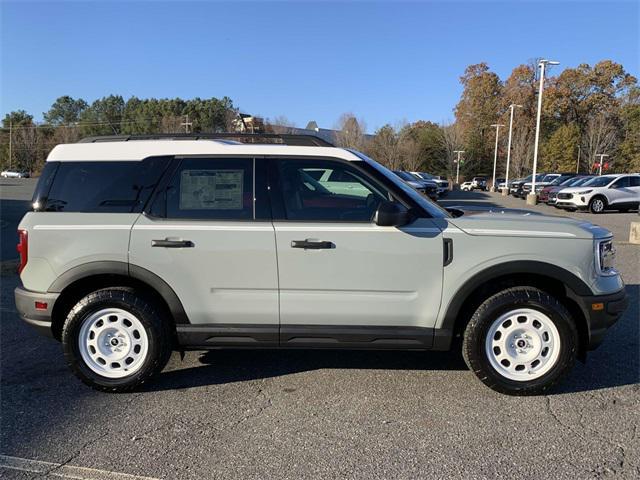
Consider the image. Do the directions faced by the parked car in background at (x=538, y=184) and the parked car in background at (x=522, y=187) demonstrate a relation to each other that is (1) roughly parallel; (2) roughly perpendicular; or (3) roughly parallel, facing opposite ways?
roughly parallel

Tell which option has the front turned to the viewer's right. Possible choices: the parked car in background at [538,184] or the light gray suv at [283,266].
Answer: the light gray suv

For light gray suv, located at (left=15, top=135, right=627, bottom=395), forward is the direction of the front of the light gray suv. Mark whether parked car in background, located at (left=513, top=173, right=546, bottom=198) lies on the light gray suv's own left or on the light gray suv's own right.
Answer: on the light gray suv's own left

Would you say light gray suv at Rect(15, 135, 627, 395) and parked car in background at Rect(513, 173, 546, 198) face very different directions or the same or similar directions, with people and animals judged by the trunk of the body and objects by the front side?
very different directions

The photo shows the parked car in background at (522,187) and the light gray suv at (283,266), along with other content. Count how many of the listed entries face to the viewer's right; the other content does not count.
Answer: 1

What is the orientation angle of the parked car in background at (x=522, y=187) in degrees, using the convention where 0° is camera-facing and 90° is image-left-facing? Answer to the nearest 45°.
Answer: approximately 45°

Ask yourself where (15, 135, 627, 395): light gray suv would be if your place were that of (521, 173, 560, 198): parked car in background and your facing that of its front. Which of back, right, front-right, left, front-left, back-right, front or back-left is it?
front-left

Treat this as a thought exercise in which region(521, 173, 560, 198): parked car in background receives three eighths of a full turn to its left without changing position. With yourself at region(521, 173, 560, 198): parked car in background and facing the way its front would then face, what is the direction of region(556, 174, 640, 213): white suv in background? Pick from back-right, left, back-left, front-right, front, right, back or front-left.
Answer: right

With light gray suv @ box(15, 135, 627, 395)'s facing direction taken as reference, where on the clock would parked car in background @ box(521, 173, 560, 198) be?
The parked car in background is roughly at 10 o'clock from the light gray suv.

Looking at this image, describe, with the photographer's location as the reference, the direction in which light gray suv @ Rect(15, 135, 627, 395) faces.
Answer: facing to the right of the viewer

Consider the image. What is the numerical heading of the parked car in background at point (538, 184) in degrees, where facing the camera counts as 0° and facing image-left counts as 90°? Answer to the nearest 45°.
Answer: approximately 45°
